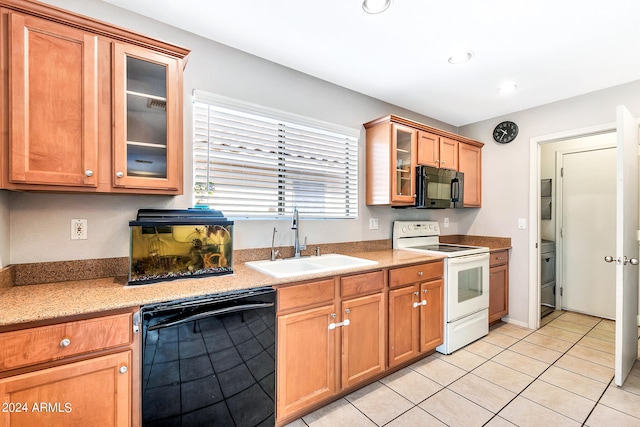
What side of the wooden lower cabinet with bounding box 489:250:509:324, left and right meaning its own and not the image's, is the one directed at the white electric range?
right

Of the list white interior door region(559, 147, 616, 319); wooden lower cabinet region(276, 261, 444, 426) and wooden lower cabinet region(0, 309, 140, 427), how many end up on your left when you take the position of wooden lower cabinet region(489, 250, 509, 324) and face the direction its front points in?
1

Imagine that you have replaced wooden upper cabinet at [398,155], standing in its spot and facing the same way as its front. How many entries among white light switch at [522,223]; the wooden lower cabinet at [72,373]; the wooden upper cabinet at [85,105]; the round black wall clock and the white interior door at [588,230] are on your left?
3

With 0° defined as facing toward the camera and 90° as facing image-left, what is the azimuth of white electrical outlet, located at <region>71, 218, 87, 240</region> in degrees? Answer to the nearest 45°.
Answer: approximately 0°

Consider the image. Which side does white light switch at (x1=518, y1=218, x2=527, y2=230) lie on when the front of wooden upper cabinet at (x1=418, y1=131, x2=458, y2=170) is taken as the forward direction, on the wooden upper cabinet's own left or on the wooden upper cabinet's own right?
on the wooden upper cabinet's own left

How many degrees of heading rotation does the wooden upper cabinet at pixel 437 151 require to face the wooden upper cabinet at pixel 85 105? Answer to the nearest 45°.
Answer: approximately 90° to its right

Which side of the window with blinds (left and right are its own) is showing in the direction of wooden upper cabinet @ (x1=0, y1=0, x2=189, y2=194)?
right

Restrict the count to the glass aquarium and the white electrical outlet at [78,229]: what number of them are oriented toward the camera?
2

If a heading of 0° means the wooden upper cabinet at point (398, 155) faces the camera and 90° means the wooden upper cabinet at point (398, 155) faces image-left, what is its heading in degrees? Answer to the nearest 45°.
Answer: approximately 315°
